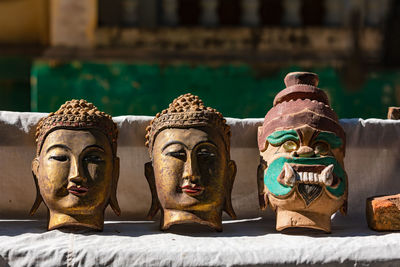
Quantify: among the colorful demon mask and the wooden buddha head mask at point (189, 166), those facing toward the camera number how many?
2

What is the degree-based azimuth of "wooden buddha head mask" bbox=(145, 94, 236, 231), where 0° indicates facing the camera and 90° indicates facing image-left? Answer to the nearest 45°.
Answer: approximately 0°

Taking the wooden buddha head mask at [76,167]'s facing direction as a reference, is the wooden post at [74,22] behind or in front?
behind

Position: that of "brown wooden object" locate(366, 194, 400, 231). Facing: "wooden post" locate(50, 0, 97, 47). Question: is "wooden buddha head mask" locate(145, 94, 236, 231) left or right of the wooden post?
left

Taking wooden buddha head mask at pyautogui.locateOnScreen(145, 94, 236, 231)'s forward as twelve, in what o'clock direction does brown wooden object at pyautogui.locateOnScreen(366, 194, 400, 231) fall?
The brown wooden object is roughly at 9 o'clock from the wooden buddha head mask.

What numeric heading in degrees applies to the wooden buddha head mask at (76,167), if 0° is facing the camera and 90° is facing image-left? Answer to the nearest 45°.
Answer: approximately 0°

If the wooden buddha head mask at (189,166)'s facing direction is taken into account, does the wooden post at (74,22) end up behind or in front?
behind

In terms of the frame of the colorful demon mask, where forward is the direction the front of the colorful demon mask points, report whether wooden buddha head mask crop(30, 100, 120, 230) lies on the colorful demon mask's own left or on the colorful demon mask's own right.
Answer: on the colorful demon mask's own right
